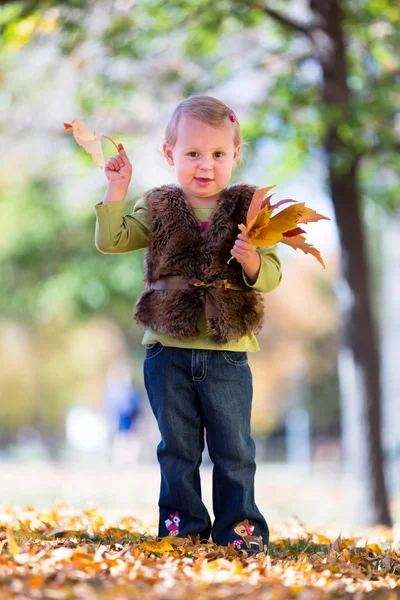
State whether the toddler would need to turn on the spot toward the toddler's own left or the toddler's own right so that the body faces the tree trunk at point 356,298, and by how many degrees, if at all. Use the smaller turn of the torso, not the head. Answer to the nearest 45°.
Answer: approximately 180°

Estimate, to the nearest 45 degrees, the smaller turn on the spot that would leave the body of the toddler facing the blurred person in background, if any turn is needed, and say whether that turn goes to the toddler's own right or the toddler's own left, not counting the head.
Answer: approximately 180°

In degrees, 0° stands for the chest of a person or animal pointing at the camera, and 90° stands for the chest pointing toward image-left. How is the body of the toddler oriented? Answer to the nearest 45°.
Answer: approximately 0°
